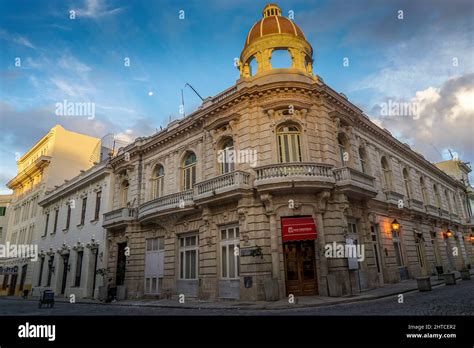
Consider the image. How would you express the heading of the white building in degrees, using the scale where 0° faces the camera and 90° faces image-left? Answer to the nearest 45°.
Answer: approximately 45°

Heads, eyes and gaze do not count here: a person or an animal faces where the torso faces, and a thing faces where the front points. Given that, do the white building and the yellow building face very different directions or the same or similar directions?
same or similar directions

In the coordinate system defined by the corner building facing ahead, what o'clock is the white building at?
The white building is roughly at 4 o'clock from the corner building.

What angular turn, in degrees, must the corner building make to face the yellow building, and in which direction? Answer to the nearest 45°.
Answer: approximately 135° to its right

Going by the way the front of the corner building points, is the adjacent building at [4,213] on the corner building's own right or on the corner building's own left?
on the corner building's own right

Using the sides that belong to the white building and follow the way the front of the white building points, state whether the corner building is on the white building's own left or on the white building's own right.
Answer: on the white building's own left

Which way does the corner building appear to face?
toward the camera

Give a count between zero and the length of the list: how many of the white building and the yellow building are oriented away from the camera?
0

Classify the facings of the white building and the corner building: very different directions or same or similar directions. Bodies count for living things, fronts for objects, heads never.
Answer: same or similar directions

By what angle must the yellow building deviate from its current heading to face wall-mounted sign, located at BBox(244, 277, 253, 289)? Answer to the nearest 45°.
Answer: approximately 45° to its left
